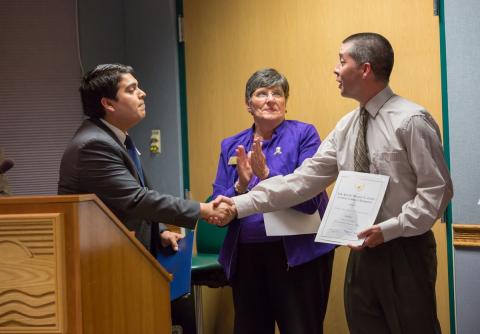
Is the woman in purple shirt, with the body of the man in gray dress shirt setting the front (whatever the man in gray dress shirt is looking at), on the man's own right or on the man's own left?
on the man's own right

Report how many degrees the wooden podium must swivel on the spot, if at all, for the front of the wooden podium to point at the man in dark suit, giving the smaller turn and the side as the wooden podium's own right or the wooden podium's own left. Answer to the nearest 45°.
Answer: approximately 135° to the wooden podium's own right

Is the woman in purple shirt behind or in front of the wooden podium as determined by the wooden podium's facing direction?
behind

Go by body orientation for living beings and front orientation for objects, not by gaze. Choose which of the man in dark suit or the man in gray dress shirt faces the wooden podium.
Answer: the man in gray dress shirt

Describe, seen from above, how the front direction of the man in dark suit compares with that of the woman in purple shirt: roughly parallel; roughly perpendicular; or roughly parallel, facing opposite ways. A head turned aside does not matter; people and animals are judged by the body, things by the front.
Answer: roughly perpendicular

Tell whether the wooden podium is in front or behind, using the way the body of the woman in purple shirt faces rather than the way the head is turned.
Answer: in front

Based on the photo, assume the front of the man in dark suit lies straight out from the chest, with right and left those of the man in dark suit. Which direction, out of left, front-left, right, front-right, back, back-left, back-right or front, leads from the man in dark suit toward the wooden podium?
right

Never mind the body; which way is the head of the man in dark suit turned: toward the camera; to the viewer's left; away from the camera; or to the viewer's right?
to the viewer's right

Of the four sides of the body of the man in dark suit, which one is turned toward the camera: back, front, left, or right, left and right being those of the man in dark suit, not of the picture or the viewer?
right

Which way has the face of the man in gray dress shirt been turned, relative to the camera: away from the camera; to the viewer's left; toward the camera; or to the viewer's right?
to the viewer's left
